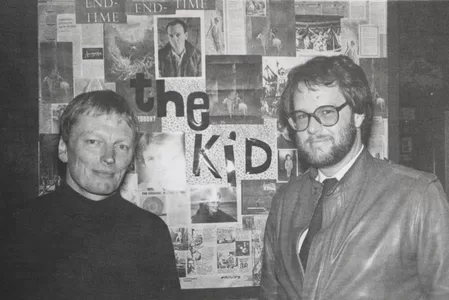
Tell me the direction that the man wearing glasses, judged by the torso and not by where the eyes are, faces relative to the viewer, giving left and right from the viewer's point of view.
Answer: facing the viewer and to the left of the viewer

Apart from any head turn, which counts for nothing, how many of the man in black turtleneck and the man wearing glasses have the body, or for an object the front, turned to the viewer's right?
0

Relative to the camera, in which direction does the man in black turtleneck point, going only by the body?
toward the camera
